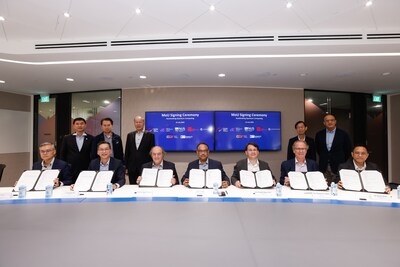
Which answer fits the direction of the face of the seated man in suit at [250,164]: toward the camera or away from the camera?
toward the camera

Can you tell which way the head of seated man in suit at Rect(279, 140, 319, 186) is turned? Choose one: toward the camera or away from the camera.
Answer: toward the camera

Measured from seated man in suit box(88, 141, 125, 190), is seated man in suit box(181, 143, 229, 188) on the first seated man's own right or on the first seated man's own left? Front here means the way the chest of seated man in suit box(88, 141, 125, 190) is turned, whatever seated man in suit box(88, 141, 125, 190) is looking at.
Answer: on the first seated man's own left

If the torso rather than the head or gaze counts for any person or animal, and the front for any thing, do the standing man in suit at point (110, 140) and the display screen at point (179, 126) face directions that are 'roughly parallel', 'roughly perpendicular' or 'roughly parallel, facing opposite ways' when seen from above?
roughly parallel

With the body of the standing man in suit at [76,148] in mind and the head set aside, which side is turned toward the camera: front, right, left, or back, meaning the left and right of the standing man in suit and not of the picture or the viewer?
front

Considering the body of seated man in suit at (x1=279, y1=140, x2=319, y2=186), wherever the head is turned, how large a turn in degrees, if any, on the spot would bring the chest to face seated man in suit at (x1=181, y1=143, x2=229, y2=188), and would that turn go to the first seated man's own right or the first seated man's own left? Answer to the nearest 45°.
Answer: approximately 90° to the first seated man's own right

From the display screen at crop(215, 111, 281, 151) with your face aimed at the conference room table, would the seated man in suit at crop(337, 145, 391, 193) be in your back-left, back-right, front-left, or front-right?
front-left

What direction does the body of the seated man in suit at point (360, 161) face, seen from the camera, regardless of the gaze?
toward the camera

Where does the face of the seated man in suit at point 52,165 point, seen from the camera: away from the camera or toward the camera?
toward the camera

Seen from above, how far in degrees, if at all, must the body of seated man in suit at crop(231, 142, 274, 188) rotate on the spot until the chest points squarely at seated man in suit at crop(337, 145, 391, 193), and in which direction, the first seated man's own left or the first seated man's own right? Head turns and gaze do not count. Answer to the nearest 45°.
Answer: approximately 90° to the first seated man's own left

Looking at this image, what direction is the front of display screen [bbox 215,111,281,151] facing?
toward the camera

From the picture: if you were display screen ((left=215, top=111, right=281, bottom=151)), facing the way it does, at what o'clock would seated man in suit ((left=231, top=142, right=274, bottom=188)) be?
The seated man in suit is roughly at 12 o'clock from the display screen.

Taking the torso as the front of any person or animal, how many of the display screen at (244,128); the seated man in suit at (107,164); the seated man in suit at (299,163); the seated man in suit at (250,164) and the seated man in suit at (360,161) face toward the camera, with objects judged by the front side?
5

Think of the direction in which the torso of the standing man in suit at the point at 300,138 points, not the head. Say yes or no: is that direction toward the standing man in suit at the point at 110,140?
no

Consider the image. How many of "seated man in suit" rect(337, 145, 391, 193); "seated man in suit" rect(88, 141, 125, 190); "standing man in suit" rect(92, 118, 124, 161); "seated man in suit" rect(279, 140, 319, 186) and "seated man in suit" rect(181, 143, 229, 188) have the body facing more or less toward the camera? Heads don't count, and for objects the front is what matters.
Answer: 5

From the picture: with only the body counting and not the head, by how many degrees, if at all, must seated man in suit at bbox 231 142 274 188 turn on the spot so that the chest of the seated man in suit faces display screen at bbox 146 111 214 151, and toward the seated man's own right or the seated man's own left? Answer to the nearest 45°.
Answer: approximately 135° to the seated man's own right

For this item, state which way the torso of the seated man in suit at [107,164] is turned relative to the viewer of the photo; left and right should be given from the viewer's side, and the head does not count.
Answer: facing the viewer
